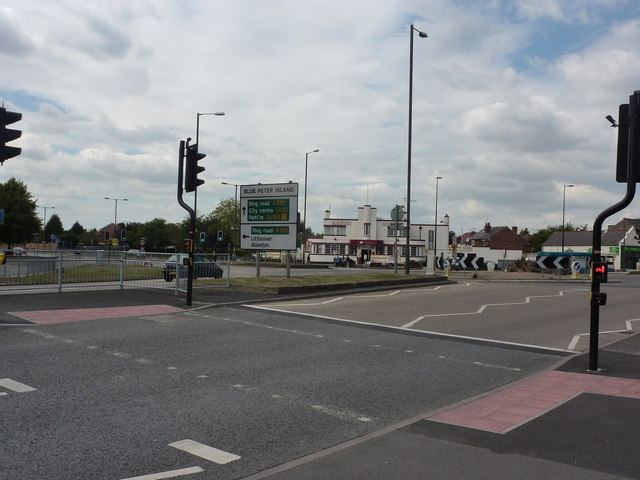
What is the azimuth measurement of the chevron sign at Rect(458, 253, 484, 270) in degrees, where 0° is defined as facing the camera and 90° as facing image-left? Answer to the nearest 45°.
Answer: approximately 0°

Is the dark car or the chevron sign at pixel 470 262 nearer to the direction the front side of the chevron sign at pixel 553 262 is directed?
the dark car

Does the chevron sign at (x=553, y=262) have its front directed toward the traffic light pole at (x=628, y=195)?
yes

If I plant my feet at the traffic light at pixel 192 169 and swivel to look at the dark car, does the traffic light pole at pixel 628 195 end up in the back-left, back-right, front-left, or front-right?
back-right

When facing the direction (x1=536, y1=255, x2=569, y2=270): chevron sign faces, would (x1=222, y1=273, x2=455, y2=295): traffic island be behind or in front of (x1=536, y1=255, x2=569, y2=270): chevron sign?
in front

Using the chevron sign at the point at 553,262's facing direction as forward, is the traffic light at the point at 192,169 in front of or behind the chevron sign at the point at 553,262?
in front

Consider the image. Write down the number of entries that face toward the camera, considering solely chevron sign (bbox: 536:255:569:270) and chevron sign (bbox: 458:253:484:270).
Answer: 2

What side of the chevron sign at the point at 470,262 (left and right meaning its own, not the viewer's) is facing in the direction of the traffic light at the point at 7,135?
front
